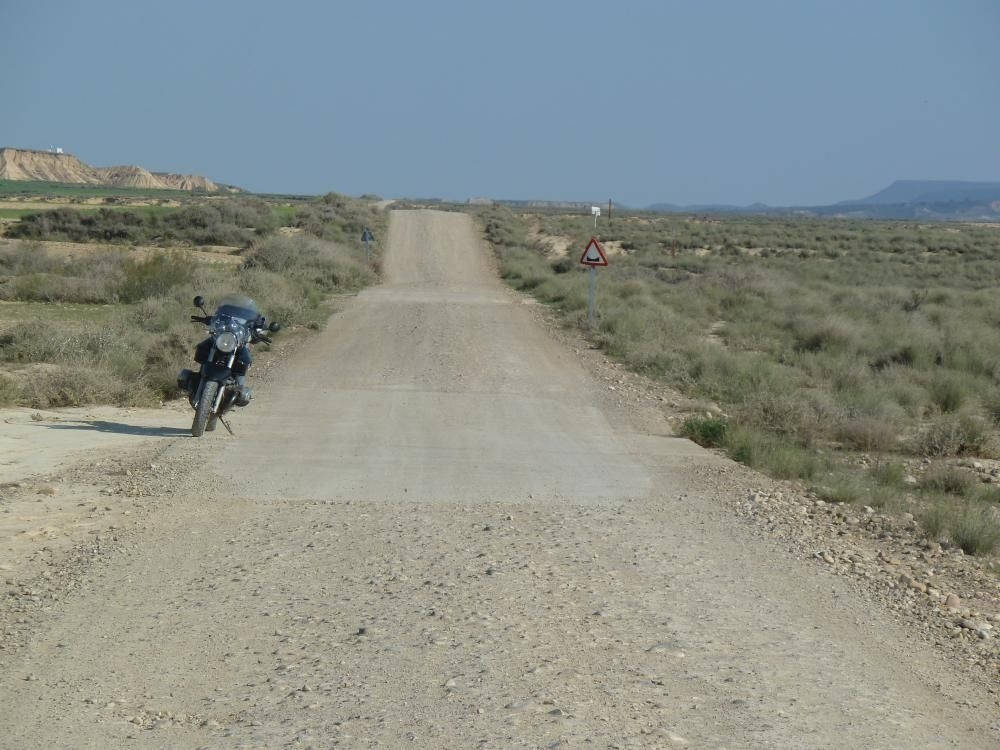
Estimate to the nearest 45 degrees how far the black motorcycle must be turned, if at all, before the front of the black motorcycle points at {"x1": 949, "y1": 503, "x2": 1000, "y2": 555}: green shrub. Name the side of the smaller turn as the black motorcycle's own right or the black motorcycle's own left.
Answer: approximately 45° to the black motorcycle's own left

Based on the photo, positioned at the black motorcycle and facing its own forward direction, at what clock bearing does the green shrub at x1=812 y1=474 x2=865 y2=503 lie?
The green shrub is roughly at 10 o'clock from the black motorcycle.

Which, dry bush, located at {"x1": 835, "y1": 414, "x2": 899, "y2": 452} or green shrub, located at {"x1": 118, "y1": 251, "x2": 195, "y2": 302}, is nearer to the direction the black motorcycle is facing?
the dry bush

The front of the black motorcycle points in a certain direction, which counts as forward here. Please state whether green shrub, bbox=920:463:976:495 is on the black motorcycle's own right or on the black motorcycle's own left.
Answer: on the black motorcycle's own left

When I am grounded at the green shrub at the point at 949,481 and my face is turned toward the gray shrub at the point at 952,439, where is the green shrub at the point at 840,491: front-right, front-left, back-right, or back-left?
back-left

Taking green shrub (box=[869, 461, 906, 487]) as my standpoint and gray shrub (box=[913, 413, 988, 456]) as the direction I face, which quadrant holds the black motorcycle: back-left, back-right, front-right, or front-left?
back-left

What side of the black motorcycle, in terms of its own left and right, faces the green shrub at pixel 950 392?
left

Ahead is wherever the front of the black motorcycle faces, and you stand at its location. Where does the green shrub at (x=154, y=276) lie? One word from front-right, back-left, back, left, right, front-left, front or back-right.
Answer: back

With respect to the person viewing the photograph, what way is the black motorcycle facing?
facing the viewer

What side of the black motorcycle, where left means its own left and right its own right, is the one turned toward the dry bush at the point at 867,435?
left

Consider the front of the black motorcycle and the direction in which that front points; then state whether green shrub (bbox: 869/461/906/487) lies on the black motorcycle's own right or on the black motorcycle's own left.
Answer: on the black motorcycle's own left
